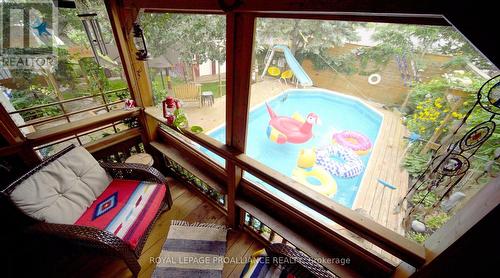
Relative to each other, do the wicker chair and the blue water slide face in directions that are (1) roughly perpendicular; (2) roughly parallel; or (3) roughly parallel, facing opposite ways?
roughly perpendicular

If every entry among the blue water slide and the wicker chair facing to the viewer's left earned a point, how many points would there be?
0

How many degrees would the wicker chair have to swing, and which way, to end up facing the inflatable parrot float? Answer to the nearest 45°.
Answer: approximately 45° to its left

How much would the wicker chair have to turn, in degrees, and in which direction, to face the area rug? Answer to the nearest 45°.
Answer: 0° — it already faces it

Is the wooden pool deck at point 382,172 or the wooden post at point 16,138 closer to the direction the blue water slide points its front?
the wooden pool deck

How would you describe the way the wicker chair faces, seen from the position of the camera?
facing the viewer and to the right of the viewer
